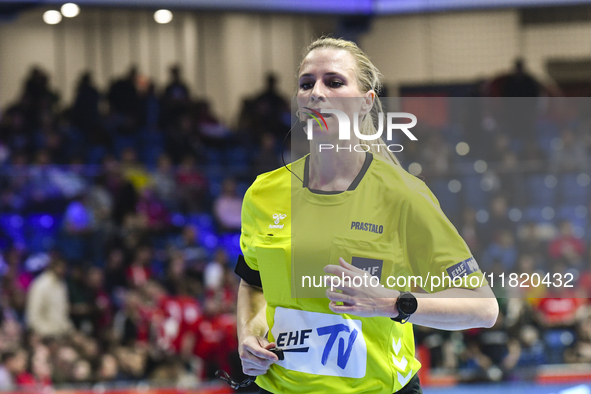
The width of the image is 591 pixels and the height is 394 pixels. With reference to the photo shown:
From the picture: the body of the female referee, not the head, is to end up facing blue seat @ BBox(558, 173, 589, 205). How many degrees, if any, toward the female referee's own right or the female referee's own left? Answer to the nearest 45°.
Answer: approximately 180°

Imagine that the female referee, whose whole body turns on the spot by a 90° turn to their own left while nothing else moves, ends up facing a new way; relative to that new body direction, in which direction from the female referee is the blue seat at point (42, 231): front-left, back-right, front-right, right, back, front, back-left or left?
back

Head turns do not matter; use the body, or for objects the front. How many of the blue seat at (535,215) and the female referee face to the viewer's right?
0

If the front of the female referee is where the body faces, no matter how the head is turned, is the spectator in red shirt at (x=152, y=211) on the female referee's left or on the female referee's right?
on the female referee's right

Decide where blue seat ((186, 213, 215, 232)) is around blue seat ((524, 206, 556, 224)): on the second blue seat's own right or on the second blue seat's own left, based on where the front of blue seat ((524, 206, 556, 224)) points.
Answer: on the second blue seat's own right

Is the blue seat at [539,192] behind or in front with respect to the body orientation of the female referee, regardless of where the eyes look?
behind

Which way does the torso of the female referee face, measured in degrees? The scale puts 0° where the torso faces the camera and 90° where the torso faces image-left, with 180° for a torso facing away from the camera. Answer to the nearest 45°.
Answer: approximately 45°

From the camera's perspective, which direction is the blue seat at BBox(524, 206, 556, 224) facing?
toward the camera

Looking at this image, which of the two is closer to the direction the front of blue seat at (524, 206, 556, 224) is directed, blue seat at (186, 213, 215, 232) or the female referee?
the female referee

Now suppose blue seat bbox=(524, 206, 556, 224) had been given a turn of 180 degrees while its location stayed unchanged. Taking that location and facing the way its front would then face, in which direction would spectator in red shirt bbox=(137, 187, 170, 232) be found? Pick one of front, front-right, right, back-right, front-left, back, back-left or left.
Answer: left

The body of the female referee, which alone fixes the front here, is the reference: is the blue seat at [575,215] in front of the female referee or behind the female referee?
behind

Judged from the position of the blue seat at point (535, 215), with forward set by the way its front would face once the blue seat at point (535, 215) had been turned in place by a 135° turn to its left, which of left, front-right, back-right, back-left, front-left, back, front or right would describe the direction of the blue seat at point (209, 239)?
back-left

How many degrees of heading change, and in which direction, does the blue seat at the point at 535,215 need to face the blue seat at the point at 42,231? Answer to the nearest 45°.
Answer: approximately 90° to its right

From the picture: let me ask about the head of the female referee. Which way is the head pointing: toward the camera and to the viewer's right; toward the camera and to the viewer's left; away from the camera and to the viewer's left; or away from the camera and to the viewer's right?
toward the camera and to the viewer's left
